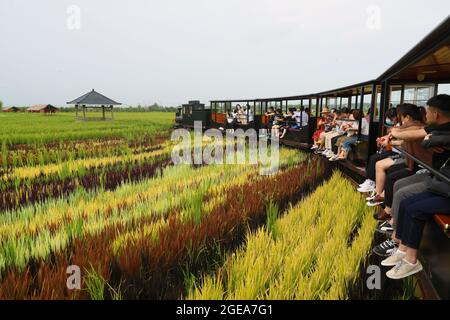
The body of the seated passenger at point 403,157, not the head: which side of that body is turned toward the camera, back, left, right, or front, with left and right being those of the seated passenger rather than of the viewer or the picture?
left

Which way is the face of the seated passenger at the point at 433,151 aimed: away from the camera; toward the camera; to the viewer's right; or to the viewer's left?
to the viewer's left

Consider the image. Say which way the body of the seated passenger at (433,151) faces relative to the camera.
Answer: to the viewer's left

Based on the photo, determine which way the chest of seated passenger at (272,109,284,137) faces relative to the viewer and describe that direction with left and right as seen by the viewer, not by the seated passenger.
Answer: facing the viewer and to the left of the viewer

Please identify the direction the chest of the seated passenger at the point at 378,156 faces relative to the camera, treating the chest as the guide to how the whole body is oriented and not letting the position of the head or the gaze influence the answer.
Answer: to the viewer's left

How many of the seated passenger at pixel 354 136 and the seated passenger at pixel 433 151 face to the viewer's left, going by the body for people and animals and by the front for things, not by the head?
2

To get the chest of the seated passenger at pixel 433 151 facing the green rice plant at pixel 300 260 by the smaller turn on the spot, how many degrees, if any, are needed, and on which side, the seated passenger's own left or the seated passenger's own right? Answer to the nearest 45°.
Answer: approximately 45° to the seated passenger's own left

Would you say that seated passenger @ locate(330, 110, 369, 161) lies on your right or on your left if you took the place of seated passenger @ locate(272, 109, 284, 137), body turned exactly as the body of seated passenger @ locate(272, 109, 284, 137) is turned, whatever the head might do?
on your left

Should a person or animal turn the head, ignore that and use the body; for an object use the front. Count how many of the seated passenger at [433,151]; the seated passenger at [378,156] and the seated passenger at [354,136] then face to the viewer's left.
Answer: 3

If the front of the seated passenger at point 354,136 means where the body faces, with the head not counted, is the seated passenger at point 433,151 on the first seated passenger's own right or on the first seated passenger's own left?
on the first seated passenger's own left

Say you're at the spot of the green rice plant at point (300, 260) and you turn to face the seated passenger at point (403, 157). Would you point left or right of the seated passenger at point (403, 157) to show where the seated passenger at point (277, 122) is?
left

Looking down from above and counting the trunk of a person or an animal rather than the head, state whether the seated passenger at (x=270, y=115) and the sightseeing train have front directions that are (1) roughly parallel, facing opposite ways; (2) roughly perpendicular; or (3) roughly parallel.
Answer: roughly perpendicular

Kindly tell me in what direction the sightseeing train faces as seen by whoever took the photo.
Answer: facing away from the viewer and to the left of the viewer
